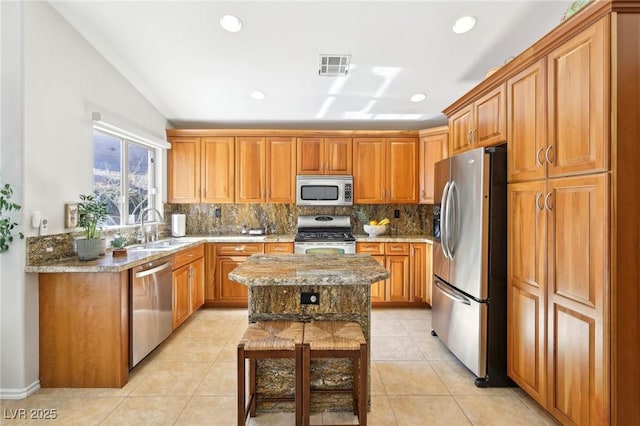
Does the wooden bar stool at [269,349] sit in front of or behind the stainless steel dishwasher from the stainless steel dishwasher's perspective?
in front

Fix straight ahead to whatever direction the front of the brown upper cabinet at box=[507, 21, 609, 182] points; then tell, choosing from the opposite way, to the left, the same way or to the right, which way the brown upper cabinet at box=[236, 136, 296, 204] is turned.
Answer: to the left

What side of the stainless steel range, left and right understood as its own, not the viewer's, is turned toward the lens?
front

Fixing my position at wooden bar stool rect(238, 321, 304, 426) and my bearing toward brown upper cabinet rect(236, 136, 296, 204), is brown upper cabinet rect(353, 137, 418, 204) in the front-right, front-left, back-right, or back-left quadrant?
front-right

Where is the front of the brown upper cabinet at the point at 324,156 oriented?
toward the camera

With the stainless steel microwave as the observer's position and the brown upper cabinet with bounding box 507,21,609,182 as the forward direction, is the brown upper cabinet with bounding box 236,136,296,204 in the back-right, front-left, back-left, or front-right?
back-right

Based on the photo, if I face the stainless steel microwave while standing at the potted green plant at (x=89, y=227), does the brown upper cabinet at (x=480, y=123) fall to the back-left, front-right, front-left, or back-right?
front-right

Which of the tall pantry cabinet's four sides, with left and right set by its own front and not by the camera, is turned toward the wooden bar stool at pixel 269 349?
front

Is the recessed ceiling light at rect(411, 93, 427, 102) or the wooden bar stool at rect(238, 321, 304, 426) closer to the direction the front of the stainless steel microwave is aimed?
the wooden bar stool

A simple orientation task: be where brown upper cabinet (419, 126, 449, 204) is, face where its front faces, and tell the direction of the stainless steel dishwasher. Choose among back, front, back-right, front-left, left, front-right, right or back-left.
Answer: front

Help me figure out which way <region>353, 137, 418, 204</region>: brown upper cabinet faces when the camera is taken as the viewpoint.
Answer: facing the viewer

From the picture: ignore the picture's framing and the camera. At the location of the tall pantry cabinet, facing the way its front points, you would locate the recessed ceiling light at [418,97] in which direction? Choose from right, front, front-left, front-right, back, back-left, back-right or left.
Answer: right

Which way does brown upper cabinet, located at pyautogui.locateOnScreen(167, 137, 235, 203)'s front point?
toward the camera
